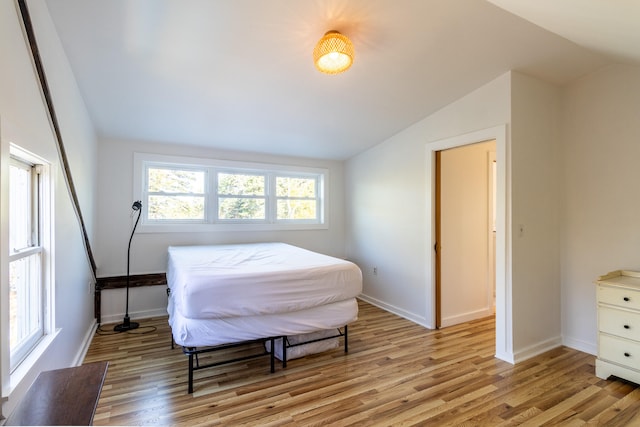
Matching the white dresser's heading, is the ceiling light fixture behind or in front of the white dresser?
in front

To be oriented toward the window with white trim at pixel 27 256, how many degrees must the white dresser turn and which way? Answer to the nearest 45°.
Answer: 0° — it already faces it

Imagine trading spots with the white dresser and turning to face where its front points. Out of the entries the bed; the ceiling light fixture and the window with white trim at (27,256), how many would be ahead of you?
3

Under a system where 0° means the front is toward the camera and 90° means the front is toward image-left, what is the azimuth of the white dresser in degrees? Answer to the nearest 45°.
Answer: approximately 45°

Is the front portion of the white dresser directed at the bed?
no

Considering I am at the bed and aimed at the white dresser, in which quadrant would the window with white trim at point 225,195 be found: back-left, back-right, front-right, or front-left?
back-left

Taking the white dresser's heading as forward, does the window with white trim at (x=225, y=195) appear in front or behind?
in front
